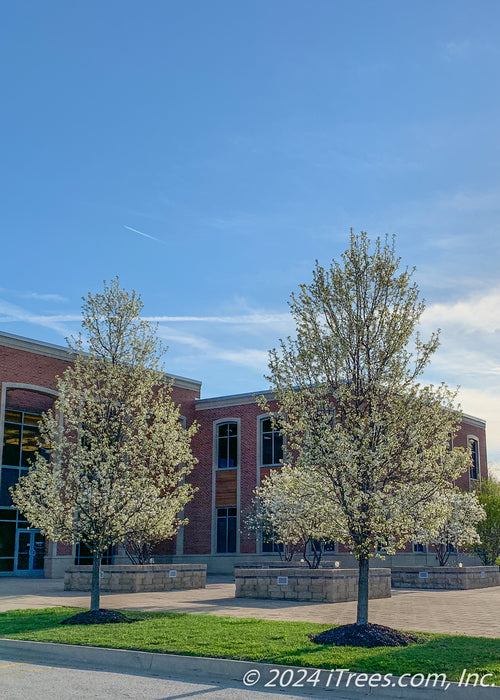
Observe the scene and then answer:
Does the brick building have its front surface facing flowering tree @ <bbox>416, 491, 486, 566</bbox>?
yes

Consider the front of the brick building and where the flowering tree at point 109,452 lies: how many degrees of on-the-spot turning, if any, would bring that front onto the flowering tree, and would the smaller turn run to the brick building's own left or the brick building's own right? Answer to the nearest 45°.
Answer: approximately 45° to the brick building's own right

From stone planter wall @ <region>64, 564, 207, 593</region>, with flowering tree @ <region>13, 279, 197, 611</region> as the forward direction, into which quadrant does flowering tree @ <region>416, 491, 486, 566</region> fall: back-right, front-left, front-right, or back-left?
back-left

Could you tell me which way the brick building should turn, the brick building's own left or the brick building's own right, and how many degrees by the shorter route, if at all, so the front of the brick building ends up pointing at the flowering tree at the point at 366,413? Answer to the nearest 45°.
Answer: approximately 45° to the brick building's own right

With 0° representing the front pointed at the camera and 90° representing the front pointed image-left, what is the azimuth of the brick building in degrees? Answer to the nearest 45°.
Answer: approximately 315°
